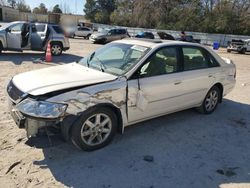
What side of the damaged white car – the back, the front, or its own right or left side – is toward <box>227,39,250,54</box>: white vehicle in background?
back

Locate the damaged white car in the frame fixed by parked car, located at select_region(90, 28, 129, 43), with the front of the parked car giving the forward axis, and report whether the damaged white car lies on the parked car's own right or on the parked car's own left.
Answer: on the parked car's own left

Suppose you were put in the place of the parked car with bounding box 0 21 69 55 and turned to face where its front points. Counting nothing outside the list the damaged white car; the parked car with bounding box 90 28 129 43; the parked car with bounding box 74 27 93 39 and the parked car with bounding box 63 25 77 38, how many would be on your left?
1

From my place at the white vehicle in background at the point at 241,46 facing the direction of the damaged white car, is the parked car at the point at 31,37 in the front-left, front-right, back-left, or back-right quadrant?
front-right

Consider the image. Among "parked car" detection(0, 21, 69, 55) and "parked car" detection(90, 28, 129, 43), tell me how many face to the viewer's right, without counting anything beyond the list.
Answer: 0

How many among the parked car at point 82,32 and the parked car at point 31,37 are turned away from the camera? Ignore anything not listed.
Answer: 0

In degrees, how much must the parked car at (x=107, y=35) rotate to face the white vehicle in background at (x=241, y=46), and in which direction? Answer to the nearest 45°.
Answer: approximately 135° to its left

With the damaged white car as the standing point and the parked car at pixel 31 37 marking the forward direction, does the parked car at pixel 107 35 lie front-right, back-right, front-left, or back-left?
front-right

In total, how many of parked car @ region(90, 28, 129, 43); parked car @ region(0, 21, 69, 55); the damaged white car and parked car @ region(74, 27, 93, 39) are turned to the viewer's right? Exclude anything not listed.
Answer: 0

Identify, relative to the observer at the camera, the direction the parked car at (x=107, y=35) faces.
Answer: facing the viewer and to the left of the viewer

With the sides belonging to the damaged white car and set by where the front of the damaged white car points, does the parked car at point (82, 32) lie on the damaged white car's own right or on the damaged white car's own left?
on the damaged white car's own right

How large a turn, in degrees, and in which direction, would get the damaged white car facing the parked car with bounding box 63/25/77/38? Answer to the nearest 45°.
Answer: approximately 135° to its right

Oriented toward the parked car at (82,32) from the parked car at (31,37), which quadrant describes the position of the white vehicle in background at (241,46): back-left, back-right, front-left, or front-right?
front-right

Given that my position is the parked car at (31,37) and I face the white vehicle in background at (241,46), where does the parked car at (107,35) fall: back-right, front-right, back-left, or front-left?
front-left

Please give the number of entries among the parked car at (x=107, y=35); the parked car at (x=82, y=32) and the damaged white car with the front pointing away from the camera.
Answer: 0

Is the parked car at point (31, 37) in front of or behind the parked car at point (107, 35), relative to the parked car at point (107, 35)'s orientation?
in front

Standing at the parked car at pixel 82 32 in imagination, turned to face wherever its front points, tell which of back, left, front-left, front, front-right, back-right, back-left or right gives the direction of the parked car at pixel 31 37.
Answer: front-left
